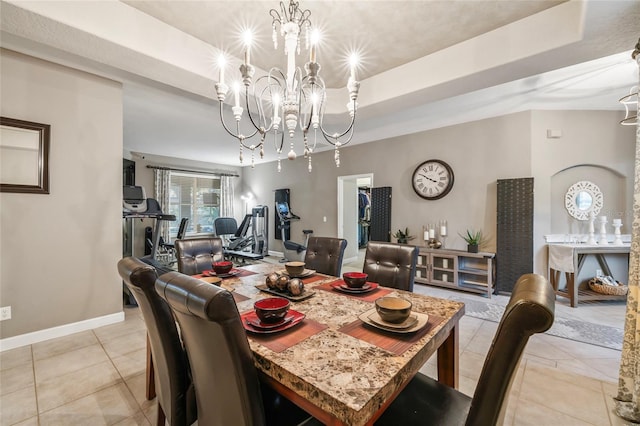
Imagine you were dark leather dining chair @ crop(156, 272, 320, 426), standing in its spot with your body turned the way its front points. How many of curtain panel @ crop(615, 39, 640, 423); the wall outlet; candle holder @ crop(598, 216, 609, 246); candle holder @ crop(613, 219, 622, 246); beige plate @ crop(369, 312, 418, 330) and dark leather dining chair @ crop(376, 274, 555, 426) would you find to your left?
1

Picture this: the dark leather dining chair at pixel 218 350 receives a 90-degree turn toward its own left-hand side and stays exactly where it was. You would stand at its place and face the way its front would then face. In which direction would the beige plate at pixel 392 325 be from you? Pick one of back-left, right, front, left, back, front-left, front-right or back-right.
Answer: back-right

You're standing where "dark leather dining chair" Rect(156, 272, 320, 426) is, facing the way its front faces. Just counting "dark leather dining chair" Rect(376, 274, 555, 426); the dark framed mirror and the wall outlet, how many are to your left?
2

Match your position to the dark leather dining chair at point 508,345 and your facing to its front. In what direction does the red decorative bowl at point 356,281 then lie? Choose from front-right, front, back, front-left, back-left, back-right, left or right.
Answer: front

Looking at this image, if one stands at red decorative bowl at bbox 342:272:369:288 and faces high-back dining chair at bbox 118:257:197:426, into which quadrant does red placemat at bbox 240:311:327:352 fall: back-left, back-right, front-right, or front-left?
front-left

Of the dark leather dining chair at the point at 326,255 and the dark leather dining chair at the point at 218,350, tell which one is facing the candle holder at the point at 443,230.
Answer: the dark leather dining chair at the point at 218,350

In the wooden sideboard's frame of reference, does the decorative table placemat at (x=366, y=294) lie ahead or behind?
ahead

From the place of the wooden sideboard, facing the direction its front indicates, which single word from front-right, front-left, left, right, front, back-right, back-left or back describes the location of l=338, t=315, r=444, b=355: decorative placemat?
front-left

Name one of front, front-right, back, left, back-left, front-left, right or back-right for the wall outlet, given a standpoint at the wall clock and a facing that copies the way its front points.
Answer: front

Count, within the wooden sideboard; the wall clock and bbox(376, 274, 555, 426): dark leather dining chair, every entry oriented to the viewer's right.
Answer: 0

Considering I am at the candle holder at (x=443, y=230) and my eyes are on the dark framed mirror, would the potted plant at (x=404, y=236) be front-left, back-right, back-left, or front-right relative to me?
front-right

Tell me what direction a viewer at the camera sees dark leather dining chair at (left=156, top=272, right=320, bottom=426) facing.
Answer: facing away from the viewer and to the right of the viewer

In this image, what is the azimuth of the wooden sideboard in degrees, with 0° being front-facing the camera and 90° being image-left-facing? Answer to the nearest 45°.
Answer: approximately 45°

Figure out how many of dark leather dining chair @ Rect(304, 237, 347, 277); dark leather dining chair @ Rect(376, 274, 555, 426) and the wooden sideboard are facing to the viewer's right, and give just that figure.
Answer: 0

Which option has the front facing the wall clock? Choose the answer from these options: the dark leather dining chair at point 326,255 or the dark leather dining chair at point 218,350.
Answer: the dark leather dining chair at point 218,350

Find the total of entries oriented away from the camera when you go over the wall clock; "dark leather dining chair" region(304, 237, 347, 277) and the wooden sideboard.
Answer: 0

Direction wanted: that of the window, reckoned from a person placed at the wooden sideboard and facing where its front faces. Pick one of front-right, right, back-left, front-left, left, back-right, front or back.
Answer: front-right

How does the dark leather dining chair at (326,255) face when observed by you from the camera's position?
facing the viewer and to the left of the viewer

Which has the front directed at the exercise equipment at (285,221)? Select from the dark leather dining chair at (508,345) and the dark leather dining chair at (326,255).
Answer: the dark leather dining chair at (508,345)

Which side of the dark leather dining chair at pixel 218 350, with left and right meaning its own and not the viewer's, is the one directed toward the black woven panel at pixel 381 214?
front

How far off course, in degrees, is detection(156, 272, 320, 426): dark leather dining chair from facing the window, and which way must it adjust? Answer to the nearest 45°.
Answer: approximately 45° to its left

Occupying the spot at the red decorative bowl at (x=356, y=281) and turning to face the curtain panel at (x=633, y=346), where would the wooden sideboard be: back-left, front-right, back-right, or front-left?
front-left

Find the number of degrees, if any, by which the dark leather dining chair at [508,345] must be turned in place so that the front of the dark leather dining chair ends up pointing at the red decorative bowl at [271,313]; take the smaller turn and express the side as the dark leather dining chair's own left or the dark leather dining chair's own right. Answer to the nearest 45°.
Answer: approximately 45° to the dark leather dining chair's own left
